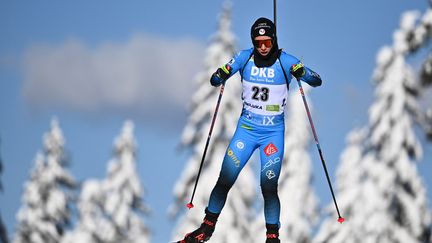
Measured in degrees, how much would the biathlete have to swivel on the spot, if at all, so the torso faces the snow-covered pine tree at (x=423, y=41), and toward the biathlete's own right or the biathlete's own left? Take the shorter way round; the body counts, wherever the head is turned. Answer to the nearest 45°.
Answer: approximately 135° to the biathlete's own left

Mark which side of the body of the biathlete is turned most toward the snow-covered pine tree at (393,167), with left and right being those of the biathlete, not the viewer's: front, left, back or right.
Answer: back

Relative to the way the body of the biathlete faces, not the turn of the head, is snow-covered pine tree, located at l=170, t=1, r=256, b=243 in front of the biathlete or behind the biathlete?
behind

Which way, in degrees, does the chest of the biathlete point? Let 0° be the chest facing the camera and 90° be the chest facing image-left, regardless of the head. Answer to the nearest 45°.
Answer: approximately 0°
